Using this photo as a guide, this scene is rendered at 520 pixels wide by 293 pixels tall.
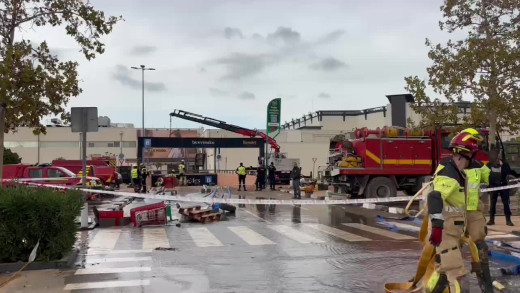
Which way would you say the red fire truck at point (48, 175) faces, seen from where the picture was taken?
facing to the right of the viewer

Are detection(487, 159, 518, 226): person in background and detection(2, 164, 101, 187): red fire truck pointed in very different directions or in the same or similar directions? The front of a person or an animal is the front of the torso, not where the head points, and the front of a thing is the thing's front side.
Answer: very different directions

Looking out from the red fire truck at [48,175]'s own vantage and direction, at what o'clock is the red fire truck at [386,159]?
the red fire truck at [386,159] is roughly at 1 o'clock from the red fire truck at [48,175].

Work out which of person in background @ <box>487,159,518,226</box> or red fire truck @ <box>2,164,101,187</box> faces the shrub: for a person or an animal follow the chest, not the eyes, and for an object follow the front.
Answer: the person in background

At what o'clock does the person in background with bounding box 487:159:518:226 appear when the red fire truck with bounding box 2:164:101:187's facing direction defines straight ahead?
The person in background is roughly at 2 o'clock from the red fire truck.

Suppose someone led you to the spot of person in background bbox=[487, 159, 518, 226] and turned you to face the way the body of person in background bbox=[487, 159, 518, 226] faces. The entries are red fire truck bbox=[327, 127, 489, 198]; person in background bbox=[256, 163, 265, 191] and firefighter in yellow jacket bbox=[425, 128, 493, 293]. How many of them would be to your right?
2

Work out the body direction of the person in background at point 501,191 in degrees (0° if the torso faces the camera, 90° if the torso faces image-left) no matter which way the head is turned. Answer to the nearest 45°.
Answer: approximately 45°

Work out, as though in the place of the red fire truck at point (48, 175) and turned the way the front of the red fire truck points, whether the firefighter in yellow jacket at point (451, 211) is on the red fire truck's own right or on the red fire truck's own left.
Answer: on the red fire truck's own right

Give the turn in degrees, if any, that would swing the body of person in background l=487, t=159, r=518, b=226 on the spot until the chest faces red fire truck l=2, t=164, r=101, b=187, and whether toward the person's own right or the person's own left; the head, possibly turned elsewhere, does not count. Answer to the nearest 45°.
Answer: approximately 45° to the person's own right

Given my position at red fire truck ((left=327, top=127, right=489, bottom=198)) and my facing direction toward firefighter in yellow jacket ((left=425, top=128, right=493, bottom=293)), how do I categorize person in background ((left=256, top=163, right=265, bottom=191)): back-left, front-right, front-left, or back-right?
back-right
